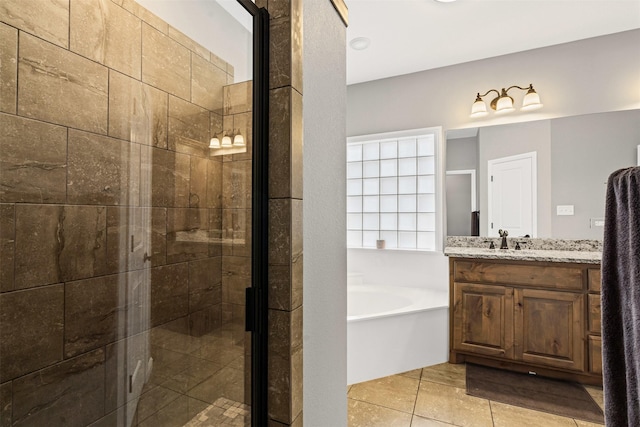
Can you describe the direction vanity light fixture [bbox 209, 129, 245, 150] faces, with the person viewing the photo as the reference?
facing the viewer and to the left of the viewer
